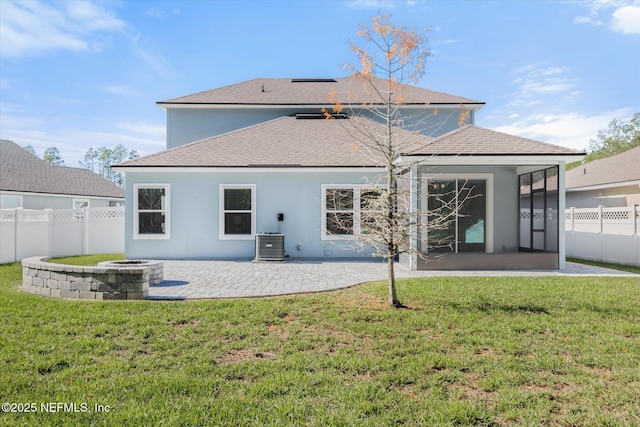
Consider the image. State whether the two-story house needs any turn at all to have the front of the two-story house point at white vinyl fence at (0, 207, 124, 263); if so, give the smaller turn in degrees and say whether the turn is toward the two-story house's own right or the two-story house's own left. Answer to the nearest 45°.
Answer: approximately 90° to the two-story house's own left

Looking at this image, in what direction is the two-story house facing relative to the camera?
away from the camera

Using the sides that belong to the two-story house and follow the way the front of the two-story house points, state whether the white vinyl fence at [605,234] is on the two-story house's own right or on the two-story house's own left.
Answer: on the two-story house's own right
